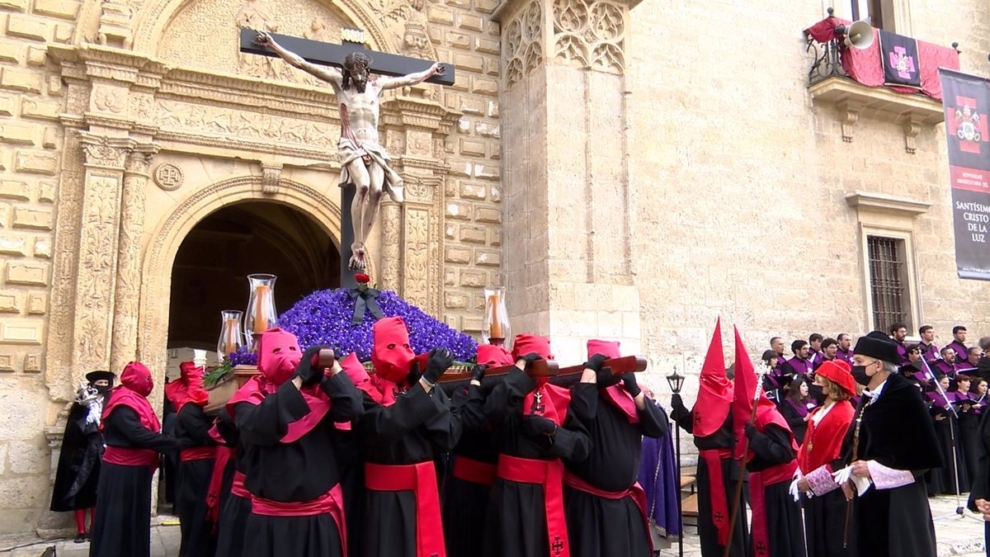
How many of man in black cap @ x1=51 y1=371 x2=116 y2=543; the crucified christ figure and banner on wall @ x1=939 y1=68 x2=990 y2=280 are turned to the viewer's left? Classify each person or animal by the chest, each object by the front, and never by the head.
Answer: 0

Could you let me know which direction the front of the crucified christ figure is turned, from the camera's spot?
facing the viewer and to the right of the viewer

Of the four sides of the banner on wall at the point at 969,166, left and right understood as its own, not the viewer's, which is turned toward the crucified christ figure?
right

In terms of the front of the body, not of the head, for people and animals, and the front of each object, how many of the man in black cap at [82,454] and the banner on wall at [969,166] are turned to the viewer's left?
0

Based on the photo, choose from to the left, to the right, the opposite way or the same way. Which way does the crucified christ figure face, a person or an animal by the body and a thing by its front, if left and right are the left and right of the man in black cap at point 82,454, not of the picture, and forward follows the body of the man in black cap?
the same way

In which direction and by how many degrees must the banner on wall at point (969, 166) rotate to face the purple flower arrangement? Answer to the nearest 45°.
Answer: approximately 90° to its right

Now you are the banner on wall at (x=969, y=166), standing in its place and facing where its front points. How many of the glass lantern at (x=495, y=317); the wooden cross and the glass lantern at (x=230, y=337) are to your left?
0

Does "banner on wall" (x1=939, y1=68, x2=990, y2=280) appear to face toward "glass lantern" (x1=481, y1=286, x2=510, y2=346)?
no

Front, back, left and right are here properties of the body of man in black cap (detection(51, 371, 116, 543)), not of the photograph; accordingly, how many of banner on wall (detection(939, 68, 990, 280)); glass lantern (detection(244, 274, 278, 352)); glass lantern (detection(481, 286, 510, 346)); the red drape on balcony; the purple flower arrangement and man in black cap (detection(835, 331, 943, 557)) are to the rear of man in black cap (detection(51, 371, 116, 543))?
0

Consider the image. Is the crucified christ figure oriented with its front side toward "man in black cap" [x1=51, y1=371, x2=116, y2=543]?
no

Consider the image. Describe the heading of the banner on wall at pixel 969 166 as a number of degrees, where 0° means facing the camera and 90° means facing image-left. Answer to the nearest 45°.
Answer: approximately 315°

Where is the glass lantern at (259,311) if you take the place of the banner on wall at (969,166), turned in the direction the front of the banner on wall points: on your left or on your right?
on your right

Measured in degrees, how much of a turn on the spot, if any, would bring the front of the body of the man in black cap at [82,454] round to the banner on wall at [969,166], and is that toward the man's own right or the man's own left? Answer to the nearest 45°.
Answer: approximately 45° to the man's own left
